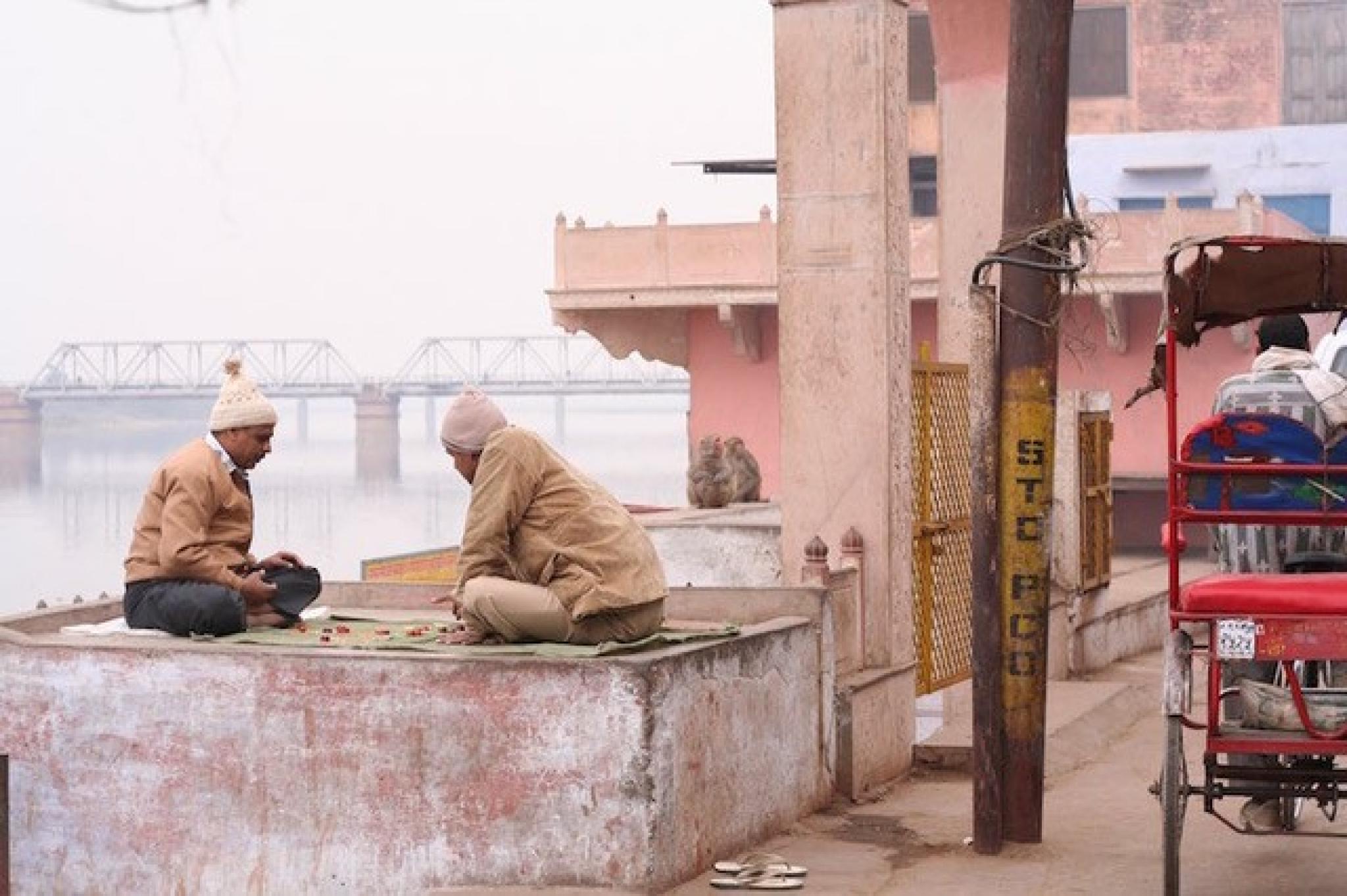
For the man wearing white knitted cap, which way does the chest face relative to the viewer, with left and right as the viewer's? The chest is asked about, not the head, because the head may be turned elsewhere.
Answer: facing to the right of the viewer

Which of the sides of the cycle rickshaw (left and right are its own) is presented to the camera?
back

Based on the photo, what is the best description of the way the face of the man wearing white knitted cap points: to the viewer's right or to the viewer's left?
to the viewer's right

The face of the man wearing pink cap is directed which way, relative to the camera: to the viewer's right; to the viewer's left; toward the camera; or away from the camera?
to the viewer's left

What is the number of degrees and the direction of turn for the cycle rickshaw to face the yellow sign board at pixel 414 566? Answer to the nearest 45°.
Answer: approximately 45° to its left

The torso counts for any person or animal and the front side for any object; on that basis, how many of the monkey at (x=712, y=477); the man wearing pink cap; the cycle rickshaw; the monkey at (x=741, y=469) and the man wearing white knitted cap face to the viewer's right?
1

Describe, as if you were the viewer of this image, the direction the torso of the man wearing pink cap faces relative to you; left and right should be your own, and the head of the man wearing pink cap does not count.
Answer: facing to the left of the viewer

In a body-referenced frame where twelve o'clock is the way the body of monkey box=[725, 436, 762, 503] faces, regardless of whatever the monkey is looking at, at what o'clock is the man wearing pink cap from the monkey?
The man wearing pink cap is roughly at 9 o'clock from the monkey.
